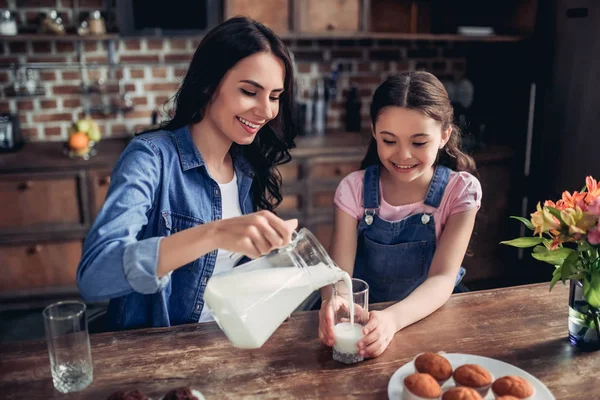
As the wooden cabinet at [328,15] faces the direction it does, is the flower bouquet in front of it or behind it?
in front

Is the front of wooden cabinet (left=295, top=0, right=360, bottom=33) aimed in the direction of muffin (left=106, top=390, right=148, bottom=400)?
yes

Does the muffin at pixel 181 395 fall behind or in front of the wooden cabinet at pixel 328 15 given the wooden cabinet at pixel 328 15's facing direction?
in front

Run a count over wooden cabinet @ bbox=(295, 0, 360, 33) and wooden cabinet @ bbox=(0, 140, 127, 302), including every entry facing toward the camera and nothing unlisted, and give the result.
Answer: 2

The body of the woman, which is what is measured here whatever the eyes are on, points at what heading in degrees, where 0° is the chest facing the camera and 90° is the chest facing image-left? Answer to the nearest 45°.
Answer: approximately 315°

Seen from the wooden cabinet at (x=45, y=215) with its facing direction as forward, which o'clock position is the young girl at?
The young girl is roughly at 11 o'clock from the wooden cabinet.

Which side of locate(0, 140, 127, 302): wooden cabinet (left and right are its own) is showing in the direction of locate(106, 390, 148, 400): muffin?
front

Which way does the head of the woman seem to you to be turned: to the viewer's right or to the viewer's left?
to the viewer's right

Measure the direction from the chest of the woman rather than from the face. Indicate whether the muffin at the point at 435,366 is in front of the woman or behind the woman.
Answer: in front

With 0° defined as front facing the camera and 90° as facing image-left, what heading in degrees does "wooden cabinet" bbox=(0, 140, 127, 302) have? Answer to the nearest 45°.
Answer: approximately 0°

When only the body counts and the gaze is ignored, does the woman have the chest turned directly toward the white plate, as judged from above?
yes
